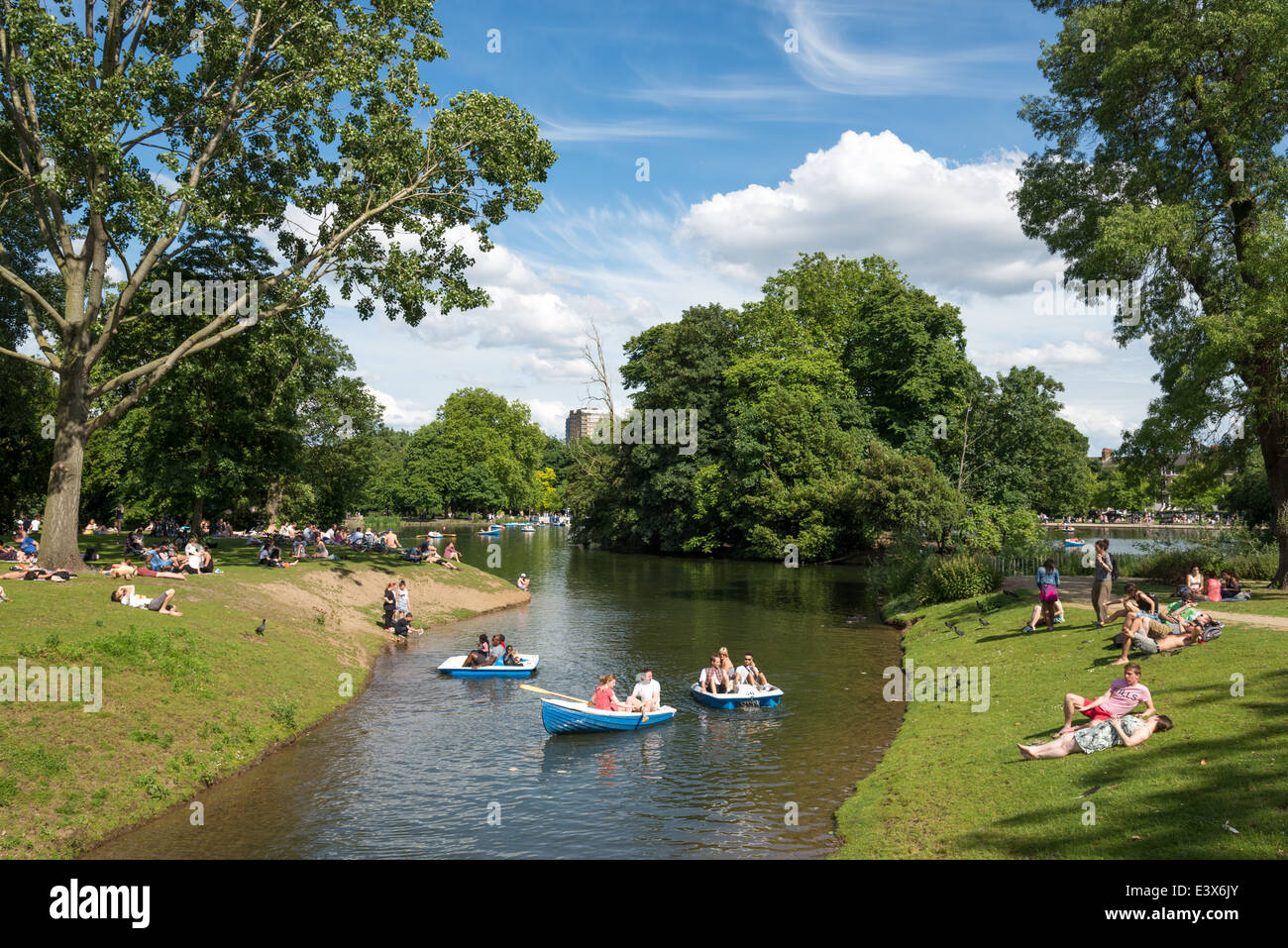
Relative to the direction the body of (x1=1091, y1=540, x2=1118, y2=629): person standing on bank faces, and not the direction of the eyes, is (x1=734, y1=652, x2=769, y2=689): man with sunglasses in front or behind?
in front

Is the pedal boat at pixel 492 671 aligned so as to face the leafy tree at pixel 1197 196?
no

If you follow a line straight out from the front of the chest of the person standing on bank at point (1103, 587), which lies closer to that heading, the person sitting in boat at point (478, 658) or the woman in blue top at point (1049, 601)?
the person sitting in boat

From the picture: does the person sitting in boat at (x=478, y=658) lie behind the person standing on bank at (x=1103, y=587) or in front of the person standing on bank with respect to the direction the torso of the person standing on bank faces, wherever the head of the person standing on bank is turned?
in front

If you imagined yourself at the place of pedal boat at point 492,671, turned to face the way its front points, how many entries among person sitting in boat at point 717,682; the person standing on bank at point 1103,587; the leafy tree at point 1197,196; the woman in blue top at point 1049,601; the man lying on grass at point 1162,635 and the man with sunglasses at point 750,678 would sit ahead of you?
0

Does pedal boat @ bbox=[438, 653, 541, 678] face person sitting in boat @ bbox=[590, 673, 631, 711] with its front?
no

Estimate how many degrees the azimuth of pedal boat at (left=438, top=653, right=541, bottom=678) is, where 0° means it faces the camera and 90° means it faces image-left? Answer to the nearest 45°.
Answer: approximately 90°

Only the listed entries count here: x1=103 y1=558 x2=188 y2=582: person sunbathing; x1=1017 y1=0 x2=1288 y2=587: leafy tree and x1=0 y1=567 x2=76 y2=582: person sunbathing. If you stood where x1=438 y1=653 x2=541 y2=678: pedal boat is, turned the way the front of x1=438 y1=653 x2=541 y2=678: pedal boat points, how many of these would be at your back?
1
